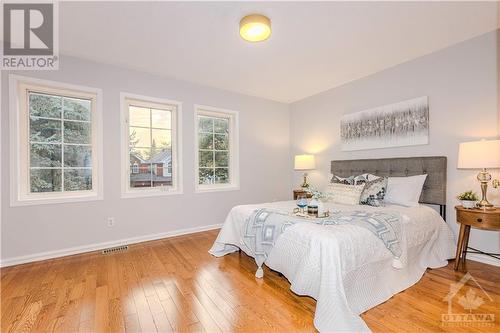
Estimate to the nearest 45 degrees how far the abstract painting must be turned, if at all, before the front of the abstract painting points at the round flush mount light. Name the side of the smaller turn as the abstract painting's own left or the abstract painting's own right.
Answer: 0° — it already faces it

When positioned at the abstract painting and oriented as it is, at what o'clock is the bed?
The bed is roughly at 11 o'clock from the abstract painting.

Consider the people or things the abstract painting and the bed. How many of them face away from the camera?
0

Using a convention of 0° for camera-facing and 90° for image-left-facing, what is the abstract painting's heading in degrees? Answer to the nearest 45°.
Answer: approximately 45°
